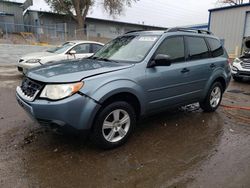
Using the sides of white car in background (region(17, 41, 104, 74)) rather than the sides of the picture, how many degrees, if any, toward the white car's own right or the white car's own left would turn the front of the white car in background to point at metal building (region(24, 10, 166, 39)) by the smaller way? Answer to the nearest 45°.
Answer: approximately 135° to the white car's own right

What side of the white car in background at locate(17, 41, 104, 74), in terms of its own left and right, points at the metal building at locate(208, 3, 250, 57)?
back

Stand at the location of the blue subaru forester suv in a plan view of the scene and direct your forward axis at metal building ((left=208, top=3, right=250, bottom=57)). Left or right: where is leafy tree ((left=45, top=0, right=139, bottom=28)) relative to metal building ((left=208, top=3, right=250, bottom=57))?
left

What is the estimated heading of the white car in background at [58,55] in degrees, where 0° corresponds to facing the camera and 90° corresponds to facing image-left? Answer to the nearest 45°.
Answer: approximately 45°

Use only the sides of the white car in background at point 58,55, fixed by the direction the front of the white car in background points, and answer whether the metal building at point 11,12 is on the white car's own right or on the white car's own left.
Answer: on the white car's own right

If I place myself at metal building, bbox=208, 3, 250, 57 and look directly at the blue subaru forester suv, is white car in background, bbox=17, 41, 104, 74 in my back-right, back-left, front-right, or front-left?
front-right

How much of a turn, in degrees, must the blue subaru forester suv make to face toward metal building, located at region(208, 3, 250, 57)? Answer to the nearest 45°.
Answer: approximately 180°

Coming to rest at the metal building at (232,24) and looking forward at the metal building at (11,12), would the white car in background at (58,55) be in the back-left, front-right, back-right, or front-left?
front-left

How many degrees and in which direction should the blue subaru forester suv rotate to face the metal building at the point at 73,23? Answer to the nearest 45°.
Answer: approximately 135° to its right

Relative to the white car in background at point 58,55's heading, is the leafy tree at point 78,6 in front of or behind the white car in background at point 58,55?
behind

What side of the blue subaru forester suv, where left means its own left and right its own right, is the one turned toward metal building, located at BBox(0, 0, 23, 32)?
right

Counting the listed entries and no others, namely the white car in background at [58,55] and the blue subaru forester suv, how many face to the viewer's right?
0
